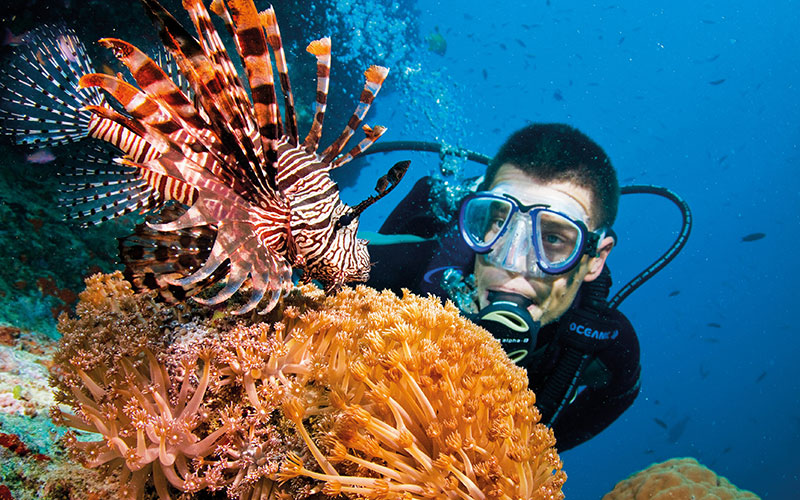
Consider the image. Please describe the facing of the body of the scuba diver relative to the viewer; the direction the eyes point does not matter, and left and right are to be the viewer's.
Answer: facing the viewer and to the left of the viewer

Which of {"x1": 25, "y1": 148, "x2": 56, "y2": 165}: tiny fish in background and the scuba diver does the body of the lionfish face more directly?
the scuba diver

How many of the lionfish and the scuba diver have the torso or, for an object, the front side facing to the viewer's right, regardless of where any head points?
1

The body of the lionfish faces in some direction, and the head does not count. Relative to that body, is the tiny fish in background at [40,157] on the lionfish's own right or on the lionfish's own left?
on the lionfish's own left

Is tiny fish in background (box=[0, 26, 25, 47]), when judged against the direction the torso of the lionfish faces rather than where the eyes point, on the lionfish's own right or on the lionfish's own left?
on the lionfish's own left

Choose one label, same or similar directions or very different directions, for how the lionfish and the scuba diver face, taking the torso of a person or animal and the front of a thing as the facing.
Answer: very different directions

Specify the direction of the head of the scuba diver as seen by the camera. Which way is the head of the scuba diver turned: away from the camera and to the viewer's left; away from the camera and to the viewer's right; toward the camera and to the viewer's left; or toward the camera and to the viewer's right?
toward the camera and to the viewer's left

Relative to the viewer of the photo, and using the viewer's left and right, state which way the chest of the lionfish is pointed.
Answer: facing to the right of the viewer
